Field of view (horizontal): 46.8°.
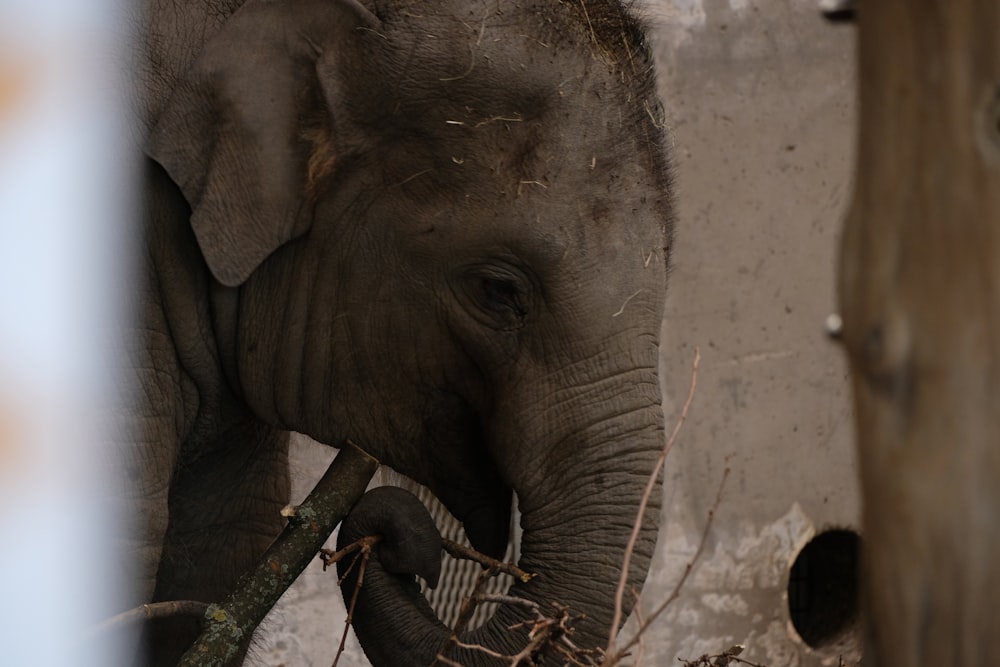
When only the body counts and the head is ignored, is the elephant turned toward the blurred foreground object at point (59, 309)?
no

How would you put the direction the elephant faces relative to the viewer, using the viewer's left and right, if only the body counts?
facing to the right of the viewer

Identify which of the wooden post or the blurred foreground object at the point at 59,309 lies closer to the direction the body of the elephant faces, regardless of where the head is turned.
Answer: the wooden post
